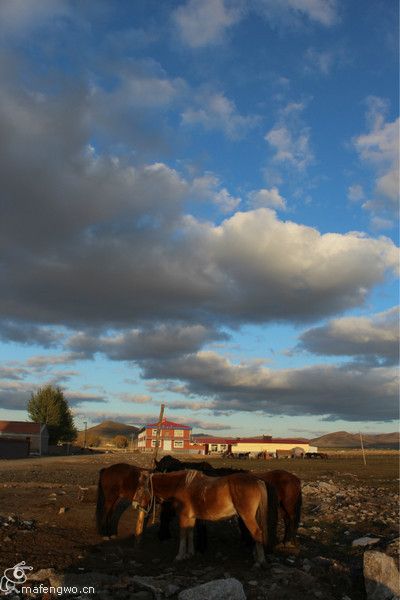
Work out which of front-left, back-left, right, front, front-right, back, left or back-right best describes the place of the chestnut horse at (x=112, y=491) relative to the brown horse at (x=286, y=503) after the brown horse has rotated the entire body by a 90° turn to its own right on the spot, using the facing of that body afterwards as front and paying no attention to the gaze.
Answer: left

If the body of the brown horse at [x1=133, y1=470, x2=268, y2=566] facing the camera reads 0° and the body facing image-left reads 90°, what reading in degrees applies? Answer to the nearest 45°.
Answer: approximately 90°

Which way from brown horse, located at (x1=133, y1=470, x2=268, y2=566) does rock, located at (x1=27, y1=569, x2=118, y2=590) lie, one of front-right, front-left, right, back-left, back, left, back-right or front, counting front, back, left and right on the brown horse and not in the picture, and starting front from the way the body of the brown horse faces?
front-left

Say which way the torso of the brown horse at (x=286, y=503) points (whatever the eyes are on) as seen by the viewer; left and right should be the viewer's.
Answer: facing to the left of the viewer

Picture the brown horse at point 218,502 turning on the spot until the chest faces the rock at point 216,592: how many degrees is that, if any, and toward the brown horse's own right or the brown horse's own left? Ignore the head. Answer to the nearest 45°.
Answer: approximately 90° to the brown horse's own left

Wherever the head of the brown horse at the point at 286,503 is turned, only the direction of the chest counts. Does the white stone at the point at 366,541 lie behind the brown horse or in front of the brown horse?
behind

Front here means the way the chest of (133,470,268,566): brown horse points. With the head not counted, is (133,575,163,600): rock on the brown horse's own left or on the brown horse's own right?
on the brown horse's own left

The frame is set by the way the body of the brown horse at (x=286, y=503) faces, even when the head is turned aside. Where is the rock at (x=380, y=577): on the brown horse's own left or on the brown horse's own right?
on the brown horse's own left

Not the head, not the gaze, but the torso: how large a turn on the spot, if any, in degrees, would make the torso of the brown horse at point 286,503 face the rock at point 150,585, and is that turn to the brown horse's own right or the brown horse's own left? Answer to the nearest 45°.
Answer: approximately 45° to the brown horse's own left

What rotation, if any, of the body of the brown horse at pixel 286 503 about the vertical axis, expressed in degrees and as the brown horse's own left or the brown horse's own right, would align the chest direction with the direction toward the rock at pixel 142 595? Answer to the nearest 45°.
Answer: approximately 45° to the brown horse's own left

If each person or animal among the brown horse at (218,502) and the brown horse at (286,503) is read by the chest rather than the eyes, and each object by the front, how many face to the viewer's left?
2
